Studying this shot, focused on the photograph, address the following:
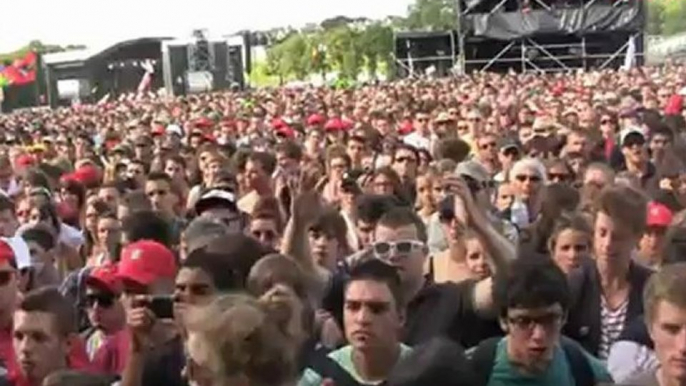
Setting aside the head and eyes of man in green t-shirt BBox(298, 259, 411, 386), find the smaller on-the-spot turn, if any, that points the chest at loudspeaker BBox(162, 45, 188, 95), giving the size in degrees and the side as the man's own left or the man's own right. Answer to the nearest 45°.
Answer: approximately 135° to the man's own right

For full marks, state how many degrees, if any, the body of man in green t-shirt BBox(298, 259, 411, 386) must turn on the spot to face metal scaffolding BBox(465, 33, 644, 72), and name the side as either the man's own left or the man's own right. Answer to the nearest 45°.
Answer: approximately 135° to the man's own right

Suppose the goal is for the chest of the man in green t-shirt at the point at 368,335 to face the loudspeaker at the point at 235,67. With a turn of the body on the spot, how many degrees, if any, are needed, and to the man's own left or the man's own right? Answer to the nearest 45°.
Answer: approximately 135° to the man's own right

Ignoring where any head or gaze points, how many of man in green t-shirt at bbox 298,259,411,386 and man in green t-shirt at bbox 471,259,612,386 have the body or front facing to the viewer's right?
0

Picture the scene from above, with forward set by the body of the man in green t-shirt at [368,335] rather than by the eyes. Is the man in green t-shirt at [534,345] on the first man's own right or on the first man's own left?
on the first man's own left

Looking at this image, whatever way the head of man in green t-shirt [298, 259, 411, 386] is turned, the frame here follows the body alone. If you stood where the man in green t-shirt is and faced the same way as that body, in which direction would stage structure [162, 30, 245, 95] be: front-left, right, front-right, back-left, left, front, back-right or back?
back-right

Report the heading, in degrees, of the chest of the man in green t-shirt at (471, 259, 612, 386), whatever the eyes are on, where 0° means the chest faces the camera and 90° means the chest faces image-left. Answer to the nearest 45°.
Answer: approximately 0°

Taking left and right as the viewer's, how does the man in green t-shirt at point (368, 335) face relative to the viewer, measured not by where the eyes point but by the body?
facing the viewer and to the left of the viewer
